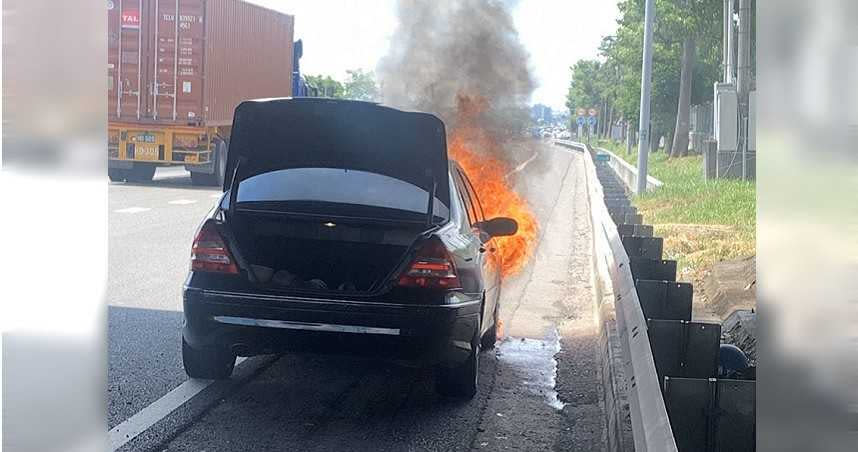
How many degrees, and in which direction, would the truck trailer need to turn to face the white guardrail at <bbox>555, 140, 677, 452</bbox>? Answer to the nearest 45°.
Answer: approximately 135° to its right

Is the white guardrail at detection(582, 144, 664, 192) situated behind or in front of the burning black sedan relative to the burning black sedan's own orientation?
in front

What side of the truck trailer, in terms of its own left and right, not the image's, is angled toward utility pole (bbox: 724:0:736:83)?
right

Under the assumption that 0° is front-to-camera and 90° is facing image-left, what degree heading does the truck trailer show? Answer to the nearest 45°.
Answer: approximately 225°

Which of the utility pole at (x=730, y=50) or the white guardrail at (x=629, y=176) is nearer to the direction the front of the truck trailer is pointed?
the white guardrail

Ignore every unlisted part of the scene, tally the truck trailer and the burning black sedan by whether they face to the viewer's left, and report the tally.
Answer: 0

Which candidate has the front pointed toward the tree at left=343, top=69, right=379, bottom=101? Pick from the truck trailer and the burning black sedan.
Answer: the burning black sedan

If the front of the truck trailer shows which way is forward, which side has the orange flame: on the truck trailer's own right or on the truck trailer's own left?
on the truck trailer's own right

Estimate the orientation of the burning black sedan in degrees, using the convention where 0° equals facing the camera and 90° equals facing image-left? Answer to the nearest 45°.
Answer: approximately 180°
